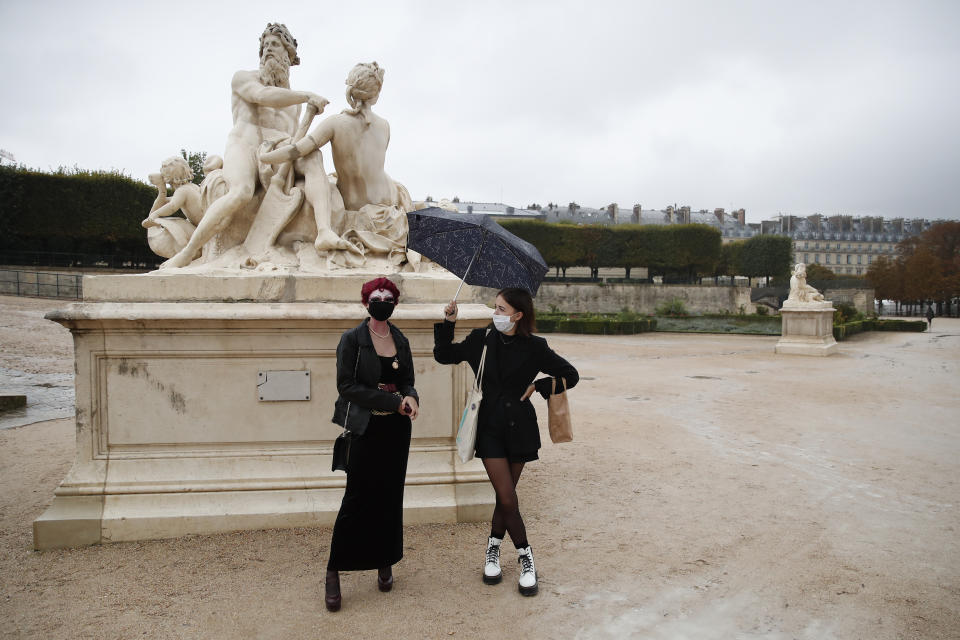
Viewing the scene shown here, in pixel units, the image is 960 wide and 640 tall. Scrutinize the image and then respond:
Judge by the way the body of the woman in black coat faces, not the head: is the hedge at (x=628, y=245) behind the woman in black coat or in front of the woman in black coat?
behind

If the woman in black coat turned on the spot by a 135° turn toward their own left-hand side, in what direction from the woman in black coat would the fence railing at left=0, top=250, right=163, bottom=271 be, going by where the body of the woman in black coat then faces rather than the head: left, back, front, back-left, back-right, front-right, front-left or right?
left

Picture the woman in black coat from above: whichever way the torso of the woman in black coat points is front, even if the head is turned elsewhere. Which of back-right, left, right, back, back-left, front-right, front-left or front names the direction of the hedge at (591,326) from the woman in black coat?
back

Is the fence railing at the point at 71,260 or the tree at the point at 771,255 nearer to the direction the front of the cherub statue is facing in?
the fence railing

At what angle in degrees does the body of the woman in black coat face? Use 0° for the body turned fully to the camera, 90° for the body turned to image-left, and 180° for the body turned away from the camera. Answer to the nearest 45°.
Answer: approximately 0°

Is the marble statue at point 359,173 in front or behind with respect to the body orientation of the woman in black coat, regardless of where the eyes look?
behind

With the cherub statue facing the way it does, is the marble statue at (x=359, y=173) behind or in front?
behind

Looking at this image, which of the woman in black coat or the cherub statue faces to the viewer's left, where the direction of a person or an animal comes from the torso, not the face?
the cherub statue

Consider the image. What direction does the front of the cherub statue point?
to the viewer's left

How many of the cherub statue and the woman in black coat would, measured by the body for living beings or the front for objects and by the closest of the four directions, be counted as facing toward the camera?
1
